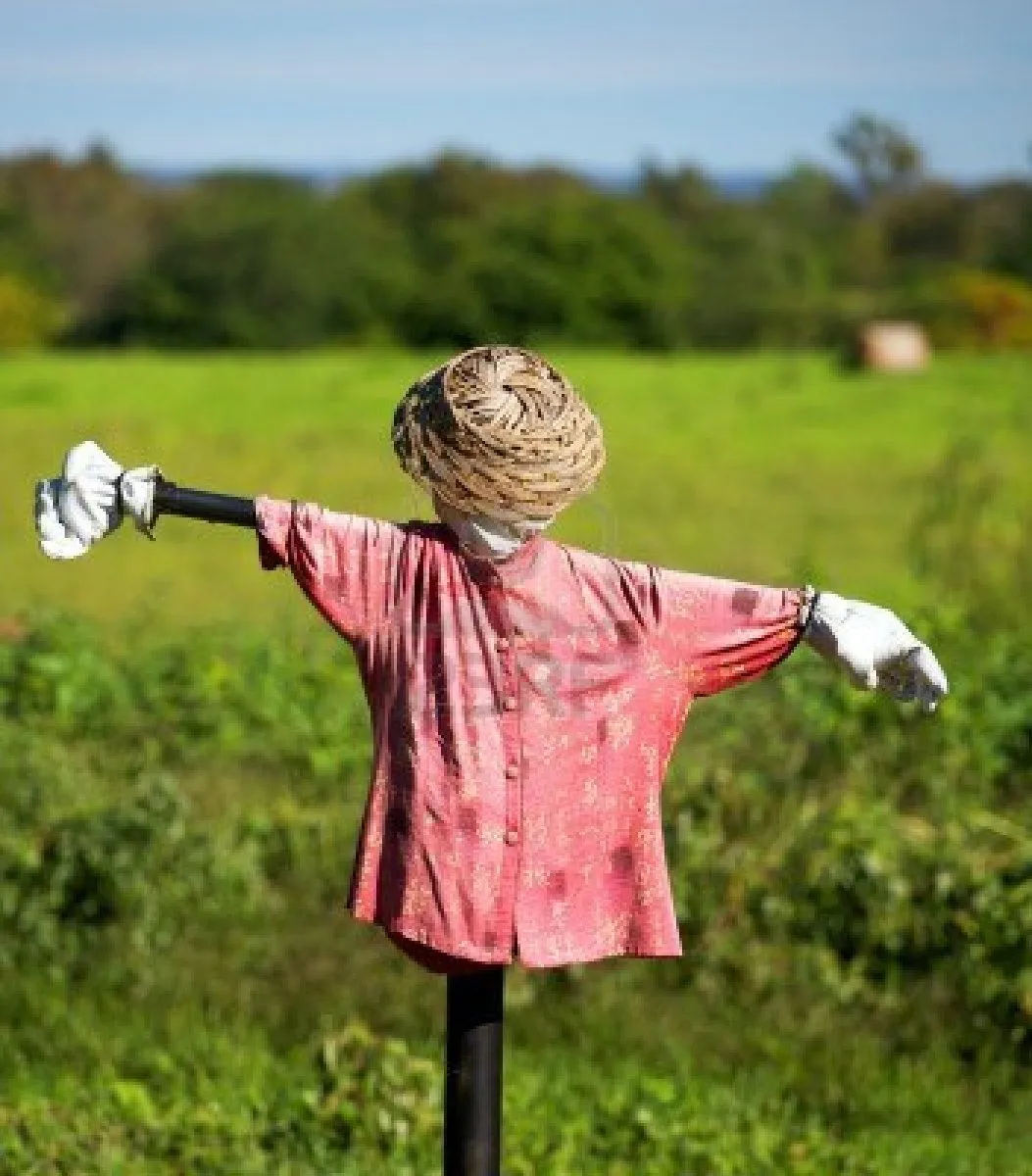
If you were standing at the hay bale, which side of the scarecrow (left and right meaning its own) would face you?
back

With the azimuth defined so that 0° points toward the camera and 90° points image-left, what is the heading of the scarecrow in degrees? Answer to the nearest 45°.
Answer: approximately 0°

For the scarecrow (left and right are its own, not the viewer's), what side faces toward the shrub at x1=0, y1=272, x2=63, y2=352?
back
